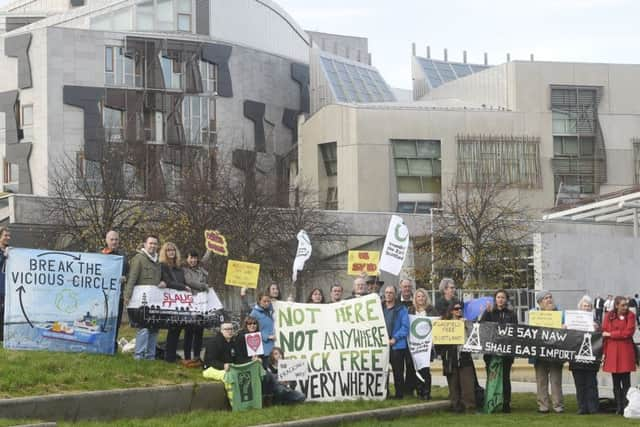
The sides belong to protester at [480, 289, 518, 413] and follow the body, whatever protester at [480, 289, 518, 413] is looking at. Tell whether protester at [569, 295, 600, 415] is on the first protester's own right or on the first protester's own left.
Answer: on the first protester's own left

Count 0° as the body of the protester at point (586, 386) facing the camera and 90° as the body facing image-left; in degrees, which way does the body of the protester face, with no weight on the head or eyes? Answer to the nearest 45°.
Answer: approximately 0°

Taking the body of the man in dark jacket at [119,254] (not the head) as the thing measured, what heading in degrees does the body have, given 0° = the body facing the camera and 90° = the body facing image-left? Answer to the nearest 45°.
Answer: approximately 0°

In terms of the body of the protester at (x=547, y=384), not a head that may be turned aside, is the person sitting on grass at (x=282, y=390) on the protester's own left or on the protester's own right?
on the protester's own right

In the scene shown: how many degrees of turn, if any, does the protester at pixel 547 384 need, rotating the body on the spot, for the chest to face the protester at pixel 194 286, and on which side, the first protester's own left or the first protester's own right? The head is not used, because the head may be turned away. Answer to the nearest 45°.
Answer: approximately 90° to the first protester's own right

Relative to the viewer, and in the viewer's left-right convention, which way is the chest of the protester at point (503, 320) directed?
facing the viewer

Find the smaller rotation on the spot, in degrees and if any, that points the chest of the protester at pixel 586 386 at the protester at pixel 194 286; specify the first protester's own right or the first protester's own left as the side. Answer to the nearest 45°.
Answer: approximately 90° to the first protester's own right

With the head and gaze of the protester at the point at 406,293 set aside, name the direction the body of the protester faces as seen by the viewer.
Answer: toward the camera

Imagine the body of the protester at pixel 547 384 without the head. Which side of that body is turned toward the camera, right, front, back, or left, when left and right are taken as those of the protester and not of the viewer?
front

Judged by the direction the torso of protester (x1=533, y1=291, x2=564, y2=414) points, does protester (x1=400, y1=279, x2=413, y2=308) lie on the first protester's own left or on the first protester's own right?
on the first protester's own right
